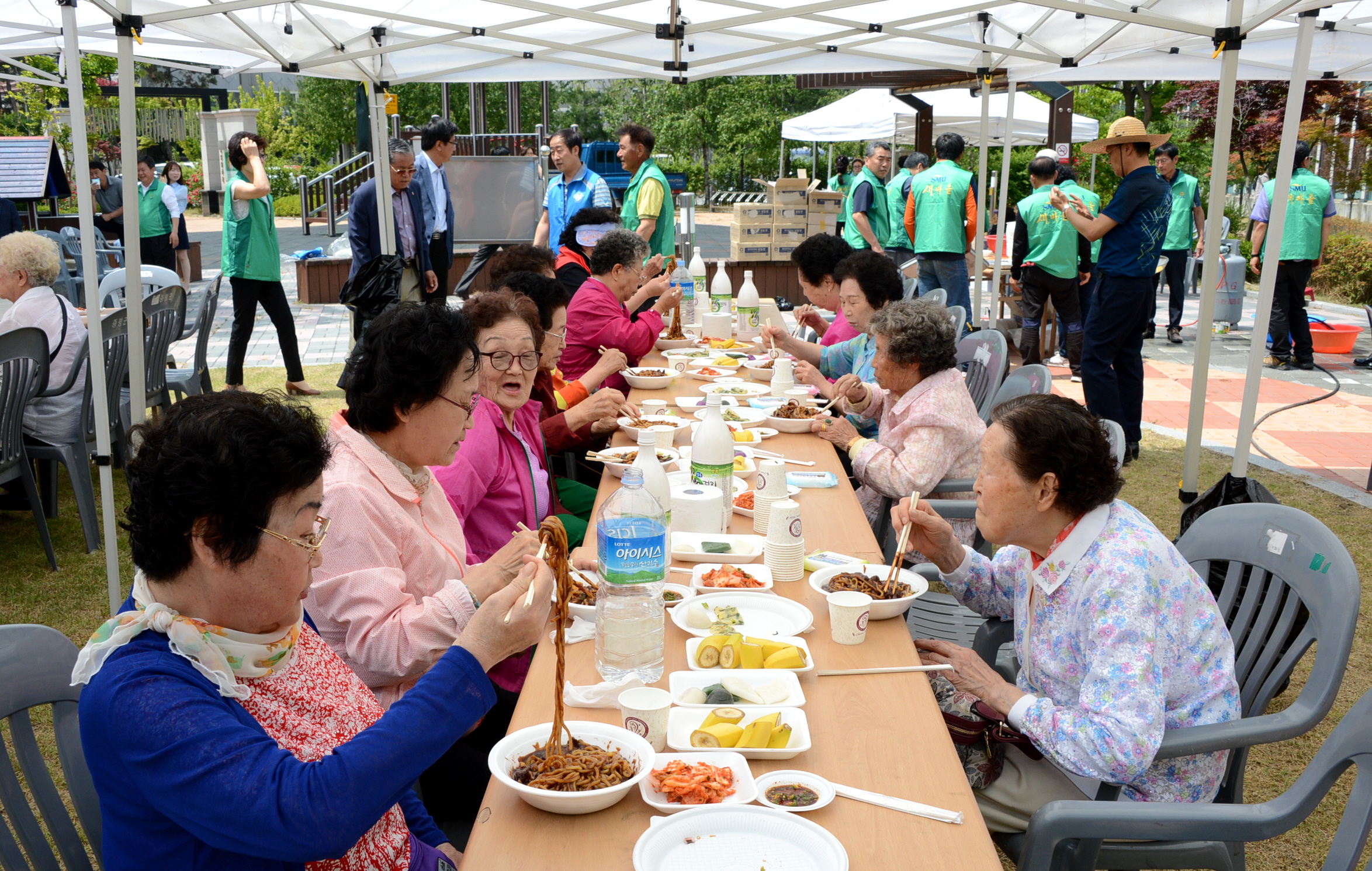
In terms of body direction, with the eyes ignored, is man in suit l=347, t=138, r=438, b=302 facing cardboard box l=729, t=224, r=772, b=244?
no

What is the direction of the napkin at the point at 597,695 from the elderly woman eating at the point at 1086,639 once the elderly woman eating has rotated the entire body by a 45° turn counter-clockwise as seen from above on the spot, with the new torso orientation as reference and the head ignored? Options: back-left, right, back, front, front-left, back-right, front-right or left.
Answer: front

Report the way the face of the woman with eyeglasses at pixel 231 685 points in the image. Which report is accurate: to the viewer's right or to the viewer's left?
to the viewer's right

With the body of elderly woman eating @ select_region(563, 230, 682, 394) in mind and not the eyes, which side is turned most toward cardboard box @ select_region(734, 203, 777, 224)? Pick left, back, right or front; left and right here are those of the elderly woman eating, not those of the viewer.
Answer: left

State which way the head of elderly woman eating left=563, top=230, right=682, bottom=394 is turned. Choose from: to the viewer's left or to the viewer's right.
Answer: to the viewer's right

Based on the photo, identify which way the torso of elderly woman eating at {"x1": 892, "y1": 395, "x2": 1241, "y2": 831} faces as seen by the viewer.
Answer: to the viewer's left

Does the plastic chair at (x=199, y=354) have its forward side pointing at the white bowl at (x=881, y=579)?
no

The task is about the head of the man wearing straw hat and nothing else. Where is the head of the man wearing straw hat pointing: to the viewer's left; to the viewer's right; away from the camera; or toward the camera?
to the viewer's left

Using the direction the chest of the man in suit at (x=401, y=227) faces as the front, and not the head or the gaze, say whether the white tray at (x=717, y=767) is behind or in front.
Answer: in front

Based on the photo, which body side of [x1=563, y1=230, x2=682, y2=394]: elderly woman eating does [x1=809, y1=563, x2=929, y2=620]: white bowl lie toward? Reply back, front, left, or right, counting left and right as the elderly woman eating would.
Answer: right

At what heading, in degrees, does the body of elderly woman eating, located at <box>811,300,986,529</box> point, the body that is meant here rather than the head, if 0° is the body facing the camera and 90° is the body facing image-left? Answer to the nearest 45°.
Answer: approximately 90°

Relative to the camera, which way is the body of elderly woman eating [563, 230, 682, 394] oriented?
to the viewer's right

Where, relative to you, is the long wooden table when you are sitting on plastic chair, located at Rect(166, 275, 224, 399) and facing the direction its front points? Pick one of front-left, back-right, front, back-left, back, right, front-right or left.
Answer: left

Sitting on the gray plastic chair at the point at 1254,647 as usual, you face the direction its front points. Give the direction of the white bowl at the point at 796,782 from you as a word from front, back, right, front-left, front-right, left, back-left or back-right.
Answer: front

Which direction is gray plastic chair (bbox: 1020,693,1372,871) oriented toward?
to the viewer's left

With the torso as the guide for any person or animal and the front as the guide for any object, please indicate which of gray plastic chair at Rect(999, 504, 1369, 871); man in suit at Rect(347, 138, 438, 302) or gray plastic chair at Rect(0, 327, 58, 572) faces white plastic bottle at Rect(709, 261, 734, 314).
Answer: the man in suit

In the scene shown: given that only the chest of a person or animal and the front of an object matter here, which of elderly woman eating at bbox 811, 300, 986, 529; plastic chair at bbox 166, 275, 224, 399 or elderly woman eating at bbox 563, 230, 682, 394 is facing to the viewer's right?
elderly woman eating at bbox 563, 230, 682, 394
